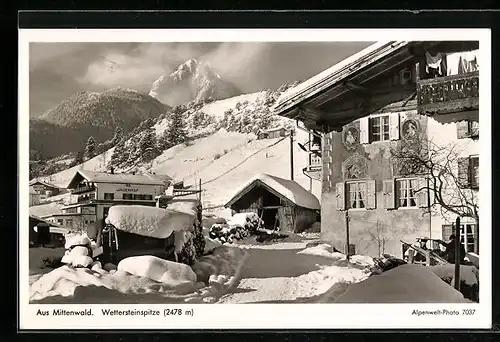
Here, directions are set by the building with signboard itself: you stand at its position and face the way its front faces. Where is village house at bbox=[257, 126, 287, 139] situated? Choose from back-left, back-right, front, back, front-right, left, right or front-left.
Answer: back-left

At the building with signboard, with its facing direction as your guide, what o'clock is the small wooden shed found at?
The small wooden shed is roughly at 11 o'clock from the building with signboard.

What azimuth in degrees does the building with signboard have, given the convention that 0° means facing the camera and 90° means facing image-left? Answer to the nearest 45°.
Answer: approximately 45°

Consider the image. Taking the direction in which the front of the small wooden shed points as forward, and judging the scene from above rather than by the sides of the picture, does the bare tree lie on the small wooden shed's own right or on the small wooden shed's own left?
on the small wooden shed's own left

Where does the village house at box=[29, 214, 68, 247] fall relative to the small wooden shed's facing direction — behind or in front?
in front

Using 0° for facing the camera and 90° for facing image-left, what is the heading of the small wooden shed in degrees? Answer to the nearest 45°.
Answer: approximately 45°

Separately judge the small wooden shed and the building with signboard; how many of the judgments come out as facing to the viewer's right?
0
